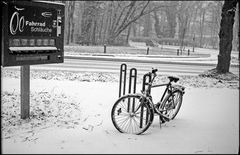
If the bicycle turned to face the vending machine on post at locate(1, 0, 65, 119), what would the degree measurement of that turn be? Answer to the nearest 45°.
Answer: approximately 45° to its right

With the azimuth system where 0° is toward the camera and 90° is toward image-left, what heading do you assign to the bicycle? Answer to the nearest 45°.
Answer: approximately 45°
